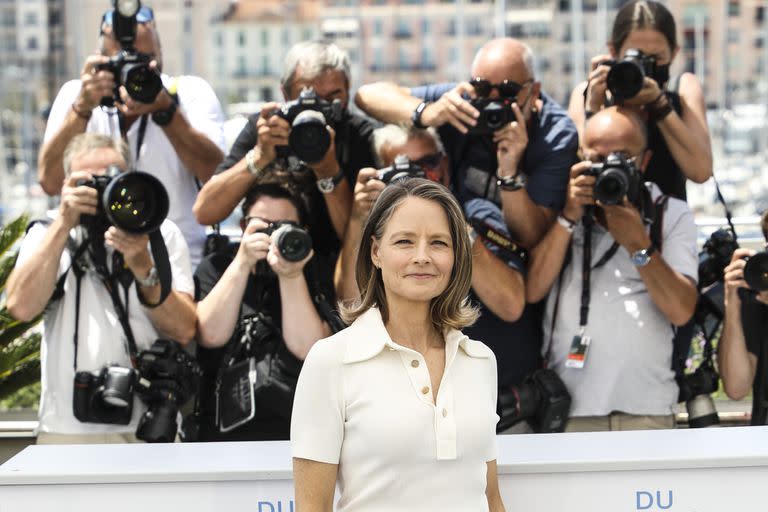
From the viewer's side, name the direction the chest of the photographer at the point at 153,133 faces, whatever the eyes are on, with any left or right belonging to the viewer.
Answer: facing the viewer

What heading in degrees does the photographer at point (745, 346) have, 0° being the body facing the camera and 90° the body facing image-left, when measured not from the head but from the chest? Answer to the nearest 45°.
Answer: approximately 0°

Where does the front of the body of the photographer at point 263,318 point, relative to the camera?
toward the camera

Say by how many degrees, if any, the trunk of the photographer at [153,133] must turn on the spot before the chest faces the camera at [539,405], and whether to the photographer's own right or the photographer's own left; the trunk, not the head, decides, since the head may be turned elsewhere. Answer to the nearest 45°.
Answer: approximately 45° to the photographer's own left

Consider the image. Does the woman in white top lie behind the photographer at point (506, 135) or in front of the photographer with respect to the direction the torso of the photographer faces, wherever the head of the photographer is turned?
in front

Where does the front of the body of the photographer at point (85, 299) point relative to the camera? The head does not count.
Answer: toward the camera
